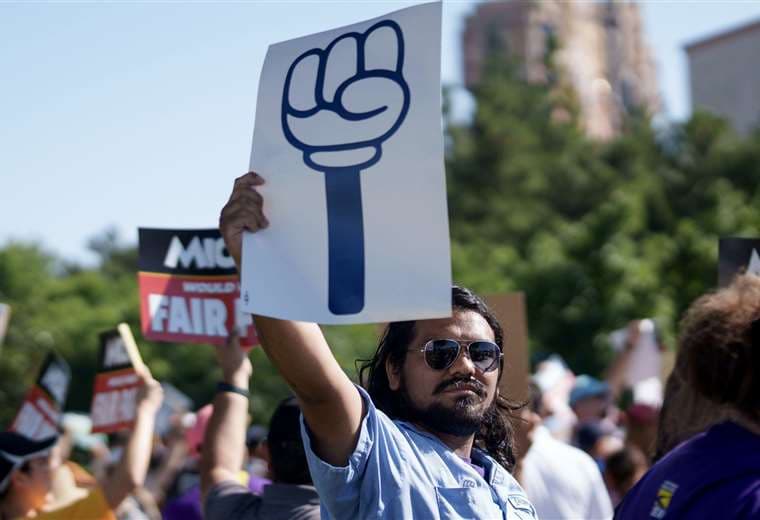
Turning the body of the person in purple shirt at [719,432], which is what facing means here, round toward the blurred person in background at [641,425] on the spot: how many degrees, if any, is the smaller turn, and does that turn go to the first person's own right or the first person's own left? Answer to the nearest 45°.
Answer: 0° — they already face them

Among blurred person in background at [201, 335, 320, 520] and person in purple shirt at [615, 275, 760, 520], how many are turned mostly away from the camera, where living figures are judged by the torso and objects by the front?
2

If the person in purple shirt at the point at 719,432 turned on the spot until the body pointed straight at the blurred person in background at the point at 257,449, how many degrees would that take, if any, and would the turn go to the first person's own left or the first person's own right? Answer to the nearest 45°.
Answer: approximately 45° to the first person's own left

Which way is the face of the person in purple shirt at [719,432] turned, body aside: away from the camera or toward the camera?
away from the camera

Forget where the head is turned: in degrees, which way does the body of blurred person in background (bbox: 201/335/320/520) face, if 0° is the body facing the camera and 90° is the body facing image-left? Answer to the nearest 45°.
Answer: approximately 180°

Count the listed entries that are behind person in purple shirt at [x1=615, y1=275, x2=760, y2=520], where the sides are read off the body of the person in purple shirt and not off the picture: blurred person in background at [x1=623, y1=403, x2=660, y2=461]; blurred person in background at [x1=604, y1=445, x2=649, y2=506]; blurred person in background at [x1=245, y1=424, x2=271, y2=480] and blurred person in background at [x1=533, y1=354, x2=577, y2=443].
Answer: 0

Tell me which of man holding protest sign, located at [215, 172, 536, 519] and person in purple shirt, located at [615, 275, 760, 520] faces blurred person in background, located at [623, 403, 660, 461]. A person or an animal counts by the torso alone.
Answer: the person in purple shirt

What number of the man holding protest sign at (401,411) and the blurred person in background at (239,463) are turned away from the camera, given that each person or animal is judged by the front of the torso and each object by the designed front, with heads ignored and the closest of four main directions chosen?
1

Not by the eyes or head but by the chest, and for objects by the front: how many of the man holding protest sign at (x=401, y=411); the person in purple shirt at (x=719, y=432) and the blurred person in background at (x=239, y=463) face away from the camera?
2

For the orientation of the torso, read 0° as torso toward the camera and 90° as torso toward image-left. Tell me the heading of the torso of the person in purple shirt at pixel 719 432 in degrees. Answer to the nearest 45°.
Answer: approximately 180°

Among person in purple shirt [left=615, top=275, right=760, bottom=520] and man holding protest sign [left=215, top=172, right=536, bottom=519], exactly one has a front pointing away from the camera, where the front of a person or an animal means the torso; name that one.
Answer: the person in purple shirt

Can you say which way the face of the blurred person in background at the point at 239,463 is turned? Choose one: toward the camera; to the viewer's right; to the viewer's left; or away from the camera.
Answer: away from the camera

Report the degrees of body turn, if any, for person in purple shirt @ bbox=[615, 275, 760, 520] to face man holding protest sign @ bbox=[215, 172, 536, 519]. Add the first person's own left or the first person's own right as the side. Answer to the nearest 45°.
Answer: approximately 90° to the first person's own left
